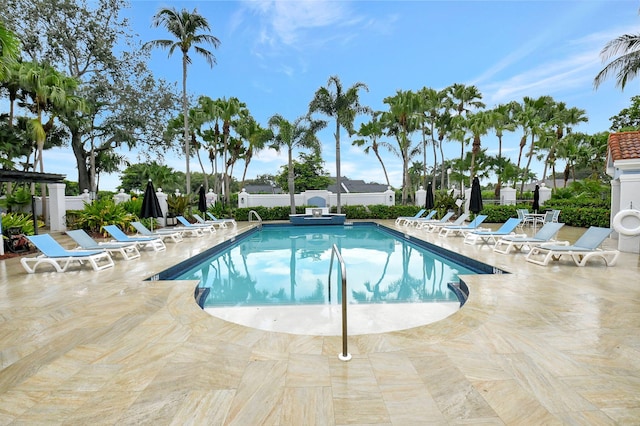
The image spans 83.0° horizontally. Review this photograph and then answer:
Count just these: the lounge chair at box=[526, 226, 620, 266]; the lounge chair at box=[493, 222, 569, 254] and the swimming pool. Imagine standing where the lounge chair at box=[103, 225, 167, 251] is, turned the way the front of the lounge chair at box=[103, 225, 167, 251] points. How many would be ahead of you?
3

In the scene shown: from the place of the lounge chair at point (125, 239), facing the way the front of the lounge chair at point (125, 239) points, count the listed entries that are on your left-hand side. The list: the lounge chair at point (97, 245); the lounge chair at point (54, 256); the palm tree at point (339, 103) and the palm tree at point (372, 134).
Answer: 2

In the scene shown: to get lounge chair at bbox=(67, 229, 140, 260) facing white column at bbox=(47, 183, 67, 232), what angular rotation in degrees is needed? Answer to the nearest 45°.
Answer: approximately 135° to its left

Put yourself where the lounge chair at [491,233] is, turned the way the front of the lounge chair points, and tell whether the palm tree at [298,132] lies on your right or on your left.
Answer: on your right

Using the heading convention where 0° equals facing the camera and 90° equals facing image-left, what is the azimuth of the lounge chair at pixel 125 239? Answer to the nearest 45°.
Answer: approximately 315°

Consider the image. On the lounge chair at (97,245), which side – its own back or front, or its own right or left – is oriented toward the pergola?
back
